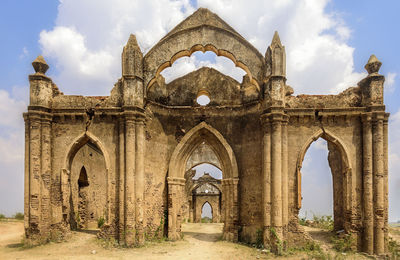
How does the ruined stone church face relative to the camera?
toward the camera

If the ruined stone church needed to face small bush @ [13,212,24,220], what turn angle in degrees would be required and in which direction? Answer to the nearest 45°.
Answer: approximately 135° to its right
